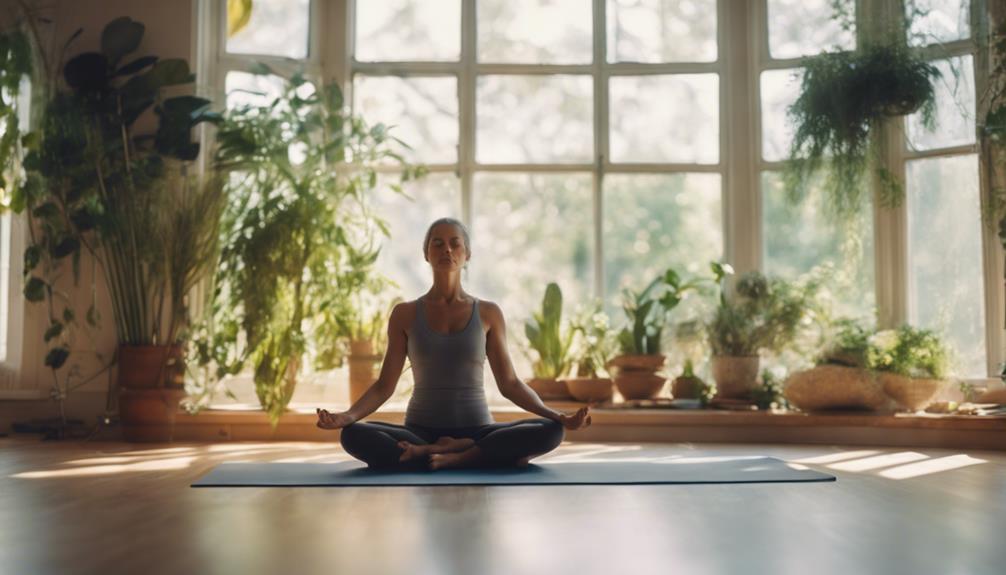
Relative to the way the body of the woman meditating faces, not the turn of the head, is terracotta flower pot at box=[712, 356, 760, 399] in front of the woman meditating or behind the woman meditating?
behind

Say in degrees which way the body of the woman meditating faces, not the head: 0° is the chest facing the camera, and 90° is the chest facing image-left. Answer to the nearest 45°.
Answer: approximately 0°

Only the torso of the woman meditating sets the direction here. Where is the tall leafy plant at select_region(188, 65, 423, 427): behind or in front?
behind

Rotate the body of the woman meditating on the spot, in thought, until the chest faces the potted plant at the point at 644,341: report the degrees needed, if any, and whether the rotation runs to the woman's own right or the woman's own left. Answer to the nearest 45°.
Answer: approximately 135° to the woman's own left

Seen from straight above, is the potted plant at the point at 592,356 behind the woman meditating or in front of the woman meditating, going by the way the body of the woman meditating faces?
behind

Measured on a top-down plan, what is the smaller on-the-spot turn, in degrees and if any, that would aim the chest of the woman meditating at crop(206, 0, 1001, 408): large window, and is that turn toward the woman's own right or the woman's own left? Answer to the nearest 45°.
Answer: approximately 180°

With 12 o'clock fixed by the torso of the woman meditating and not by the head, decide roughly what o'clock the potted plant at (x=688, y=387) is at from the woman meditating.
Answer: The potted plant is roughly at 7 o'clock from the woman meditating.

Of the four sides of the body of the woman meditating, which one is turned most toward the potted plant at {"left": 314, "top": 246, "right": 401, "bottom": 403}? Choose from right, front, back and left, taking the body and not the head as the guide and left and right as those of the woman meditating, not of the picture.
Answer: back

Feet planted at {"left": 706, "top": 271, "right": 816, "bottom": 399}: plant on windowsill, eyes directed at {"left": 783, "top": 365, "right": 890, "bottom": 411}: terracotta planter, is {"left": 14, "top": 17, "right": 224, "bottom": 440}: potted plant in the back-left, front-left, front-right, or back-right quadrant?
back-right

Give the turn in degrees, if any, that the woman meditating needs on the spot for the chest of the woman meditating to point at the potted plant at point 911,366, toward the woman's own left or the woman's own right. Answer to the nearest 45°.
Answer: approximately 135° to the woman's own left
